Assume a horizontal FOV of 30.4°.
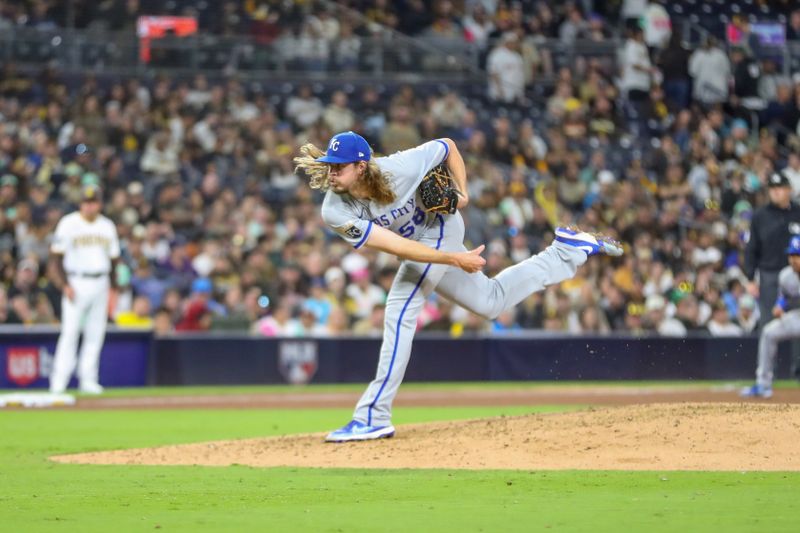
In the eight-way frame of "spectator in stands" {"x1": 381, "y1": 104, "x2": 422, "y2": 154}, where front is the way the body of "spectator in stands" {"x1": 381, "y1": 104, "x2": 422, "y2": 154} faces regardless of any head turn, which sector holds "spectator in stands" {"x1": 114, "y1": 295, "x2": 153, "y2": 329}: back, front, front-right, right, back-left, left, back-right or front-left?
front-right

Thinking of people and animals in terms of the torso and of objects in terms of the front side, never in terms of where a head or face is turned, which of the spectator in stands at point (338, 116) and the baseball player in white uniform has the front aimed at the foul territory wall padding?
the spectator in stands

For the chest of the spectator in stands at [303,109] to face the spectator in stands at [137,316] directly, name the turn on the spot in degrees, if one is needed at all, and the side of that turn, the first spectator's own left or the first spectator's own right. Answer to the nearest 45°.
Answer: approximately 45° to the first spectator's own right

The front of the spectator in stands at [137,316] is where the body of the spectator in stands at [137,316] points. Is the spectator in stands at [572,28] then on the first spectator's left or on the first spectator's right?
on the first spectator's left

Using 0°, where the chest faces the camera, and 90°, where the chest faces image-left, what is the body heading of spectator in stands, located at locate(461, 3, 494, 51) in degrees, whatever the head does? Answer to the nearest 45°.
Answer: approximately 0°

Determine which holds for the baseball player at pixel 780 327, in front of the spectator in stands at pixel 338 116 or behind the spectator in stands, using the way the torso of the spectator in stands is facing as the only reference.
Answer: in front

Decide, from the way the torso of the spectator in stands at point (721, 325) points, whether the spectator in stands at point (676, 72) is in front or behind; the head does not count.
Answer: behind

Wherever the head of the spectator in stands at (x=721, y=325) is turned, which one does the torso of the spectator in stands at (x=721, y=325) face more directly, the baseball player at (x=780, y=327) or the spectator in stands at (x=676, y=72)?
the baseball player

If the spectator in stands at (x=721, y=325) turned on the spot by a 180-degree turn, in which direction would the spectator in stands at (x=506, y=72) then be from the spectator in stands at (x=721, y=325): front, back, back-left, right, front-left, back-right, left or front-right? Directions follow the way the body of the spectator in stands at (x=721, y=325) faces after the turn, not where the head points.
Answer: front-left

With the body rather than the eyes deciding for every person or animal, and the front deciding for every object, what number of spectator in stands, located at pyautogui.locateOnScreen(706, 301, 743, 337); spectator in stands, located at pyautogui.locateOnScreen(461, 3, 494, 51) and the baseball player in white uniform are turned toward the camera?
3
